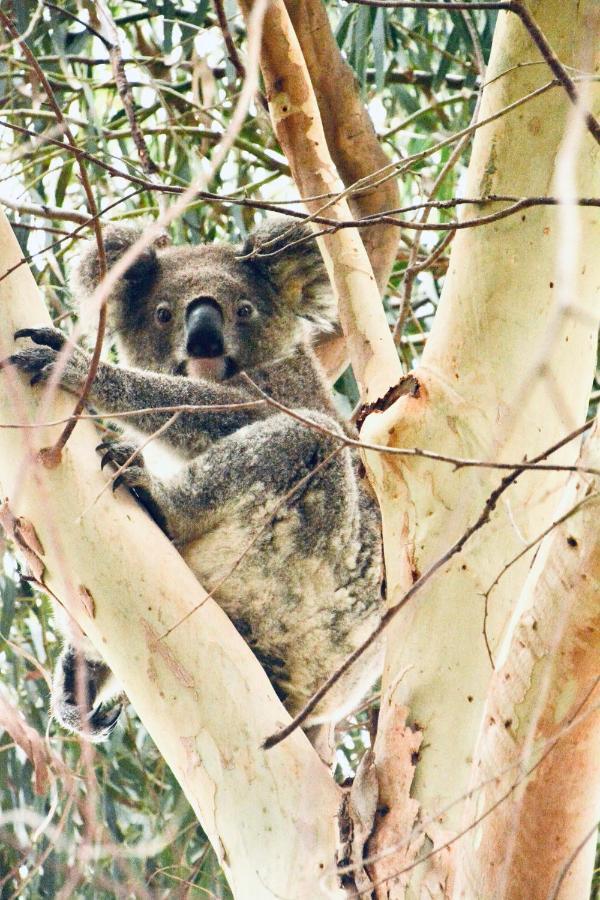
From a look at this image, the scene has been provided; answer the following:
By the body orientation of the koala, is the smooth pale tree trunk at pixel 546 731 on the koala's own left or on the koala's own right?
on the koala's own left

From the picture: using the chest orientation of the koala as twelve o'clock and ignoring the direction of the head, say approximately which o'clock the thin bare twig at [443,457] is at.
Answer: The thin bare twig is roughly at 9 o'clock from the koala.
